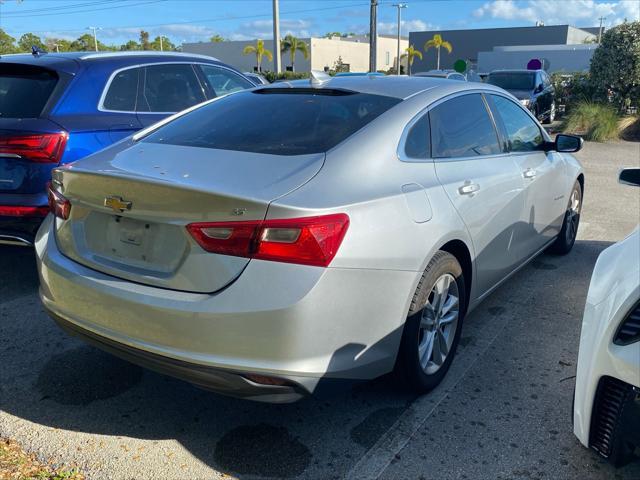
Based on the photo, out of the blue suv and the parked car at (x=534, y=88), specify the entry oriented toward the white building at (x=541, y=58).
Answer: the blue suv

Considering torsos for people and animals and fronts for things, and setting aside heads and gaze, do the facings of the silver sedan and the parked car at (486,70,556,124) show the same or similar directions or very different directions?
very different directions

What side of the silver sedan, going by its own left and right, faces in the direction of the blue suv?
left

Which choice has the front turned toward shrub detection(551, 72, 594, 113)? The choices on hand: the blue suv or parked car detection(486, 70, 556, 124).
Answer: the blue suv

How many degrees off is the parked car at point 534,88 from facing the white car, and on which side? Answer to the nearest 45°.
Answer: approximately 45° to its left

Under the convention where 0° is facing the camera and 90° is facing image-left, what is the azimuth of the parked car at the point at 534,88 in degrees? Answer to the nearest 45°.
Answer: approximately 45°

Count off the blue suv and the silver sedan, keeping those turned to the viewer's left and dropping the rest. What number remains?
0

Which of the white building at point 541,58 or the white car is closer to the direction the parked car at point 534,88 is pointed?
the white car

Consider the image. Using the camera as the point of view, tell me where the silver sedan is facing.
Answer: facing away from the viewer and to the right of the viewer
